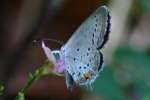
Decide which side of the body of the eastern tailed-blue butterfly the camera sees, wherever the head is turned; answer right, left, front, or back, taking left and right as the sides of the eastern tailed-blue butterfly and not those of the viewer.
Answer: left
